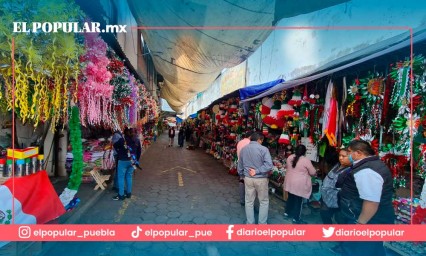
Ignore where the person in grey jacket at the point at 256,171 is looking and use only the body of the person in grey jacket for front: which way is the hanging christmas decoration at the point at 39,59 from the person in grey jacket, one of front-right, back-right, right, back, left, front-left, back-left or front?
back-left

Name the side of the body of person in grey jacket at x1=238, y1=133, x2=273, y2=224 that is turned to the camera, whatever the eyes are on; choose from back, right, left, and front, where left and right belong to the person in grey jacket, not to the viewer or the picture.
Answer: back

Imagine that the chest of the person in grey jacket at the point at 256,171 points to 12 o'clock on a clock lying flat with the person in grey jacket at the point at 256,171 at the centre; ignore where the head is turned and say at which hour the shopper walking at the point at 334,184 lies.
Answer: the shopper walking at the point at 334,184 is roughly at 4 o'clock from the person in grey jacket at the point at 256,171.

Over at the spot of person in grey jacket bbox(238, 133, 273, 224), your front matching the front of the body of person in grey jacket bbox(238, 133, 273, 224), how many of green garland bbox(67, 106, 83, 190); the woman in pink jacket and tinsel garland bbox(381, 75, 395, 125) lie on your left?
1

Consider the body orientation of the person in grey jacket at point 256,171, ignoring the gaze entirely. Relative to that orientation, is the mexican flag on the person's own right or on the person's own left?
on the person's own left
